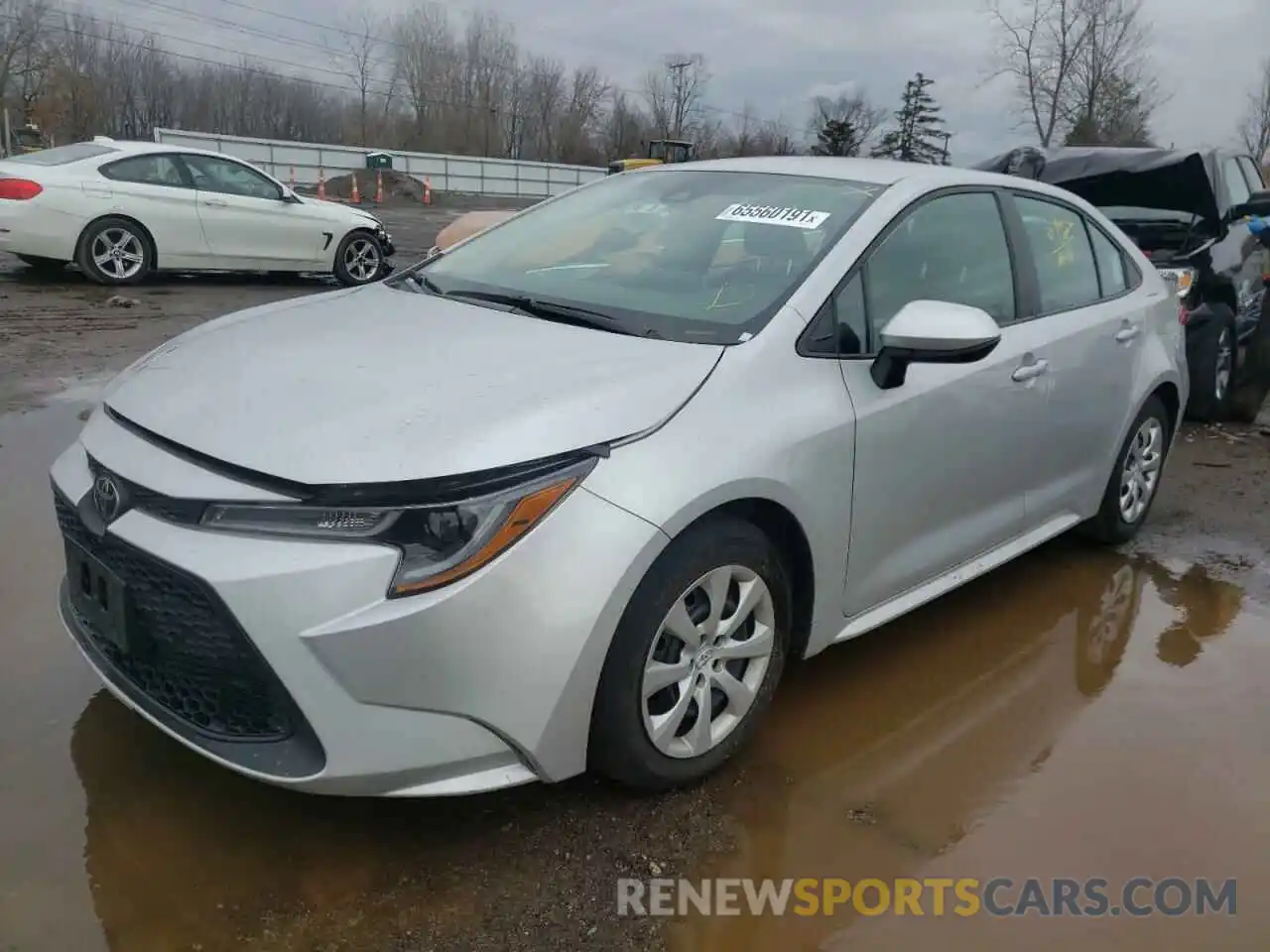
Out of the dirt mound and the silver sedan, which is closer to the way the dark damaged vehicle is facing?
the silver sedan

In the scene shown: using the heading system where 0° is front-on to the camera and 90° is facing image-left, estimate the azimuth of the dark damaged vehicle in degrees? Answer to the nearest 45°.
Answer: approximately 0°

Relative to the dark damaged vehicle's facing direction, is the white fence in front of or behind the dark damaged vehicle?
behind

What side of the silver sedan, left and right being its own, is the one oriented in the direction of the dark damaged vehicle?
back

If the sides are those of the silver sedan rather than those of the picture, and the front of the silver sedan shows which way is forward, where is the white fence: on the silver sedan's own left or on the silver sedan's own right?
on the silver sedan's own right

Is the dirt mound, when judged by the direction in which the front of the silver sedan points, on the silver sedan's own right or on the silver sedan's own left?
on the silver sedan's own right

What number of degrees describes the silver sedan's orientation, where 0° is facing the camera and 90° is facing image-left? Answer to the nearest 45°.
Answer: approximately 45°

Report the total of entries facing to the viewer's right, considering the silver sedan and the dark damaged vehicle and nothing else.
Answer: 0

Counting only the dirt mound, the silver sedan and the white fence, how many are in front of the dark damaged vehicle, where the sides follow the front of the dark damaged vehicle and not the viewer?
1

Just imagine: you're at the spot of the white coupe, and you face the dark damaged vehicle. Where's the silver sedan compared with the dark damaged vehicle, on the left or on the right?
right
